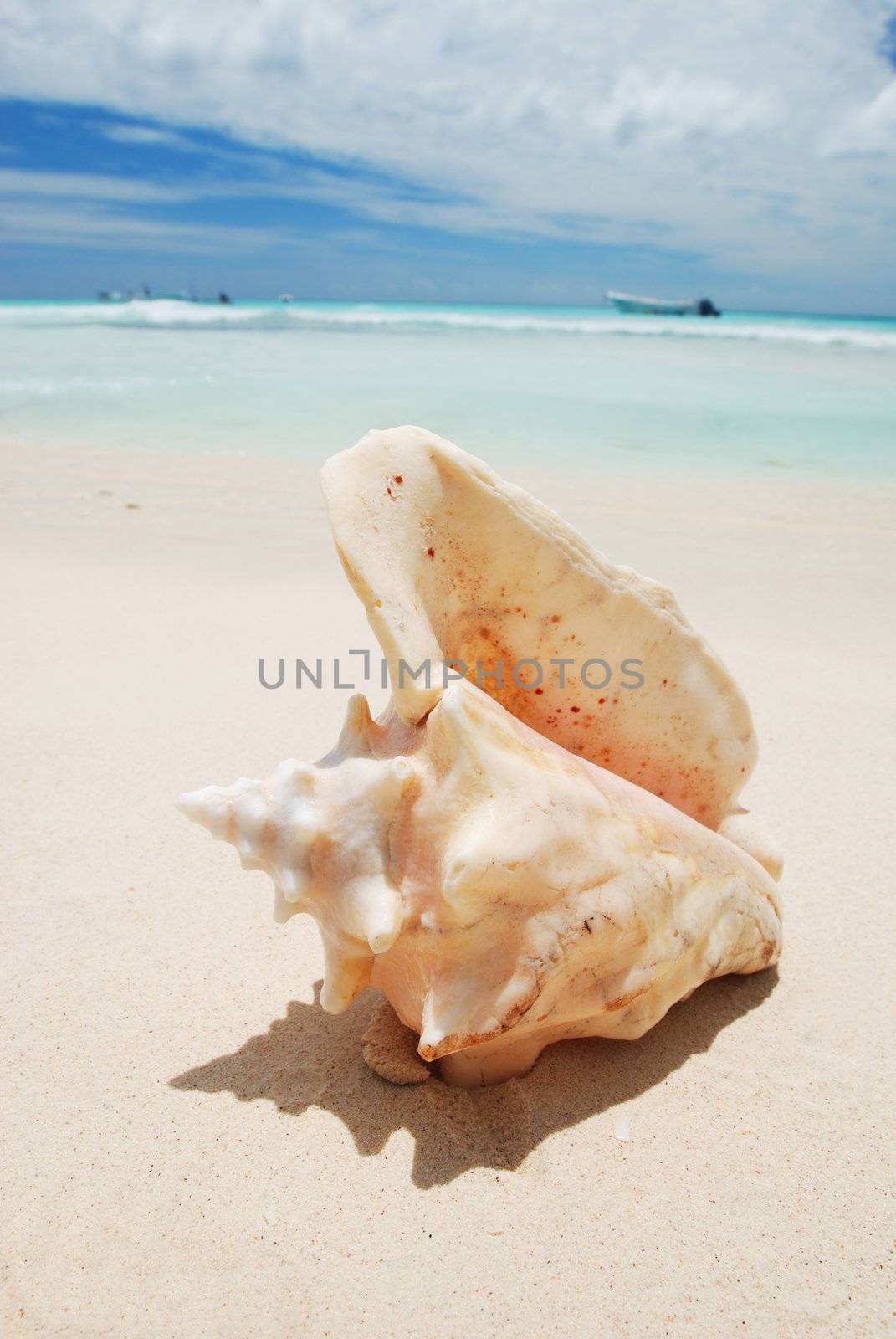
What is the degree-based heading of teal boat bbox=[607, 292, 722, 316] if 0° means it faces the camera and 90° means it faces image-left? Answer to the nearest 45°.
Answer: approximately 90°

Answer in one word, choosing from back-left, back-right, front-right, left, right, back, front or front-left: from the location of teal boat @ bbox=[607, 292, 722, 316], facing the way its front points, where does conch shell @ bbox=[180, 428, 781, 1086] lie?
left
